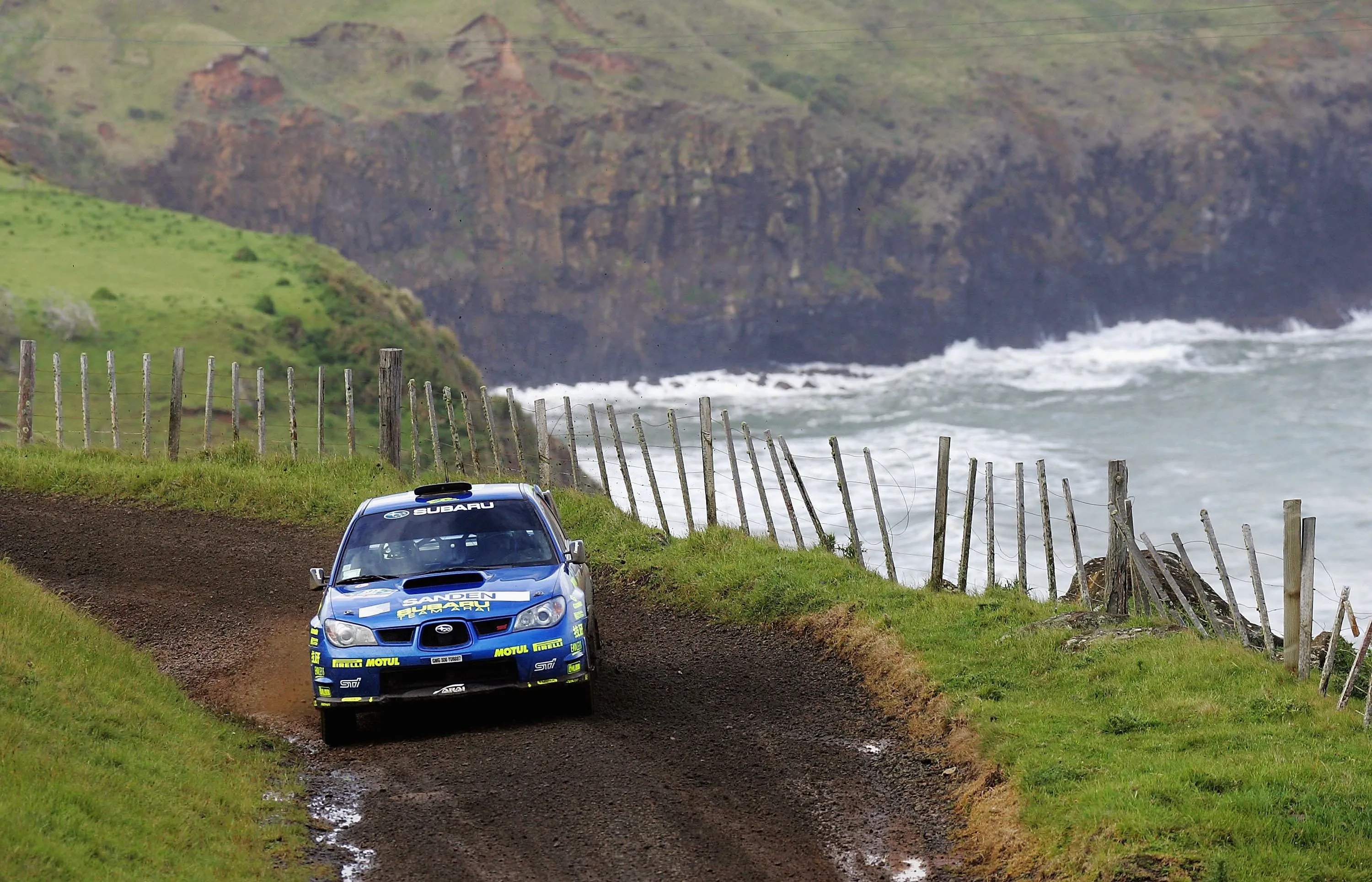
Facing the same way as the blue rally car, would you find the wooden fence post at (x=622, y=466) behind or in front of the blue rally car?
behind

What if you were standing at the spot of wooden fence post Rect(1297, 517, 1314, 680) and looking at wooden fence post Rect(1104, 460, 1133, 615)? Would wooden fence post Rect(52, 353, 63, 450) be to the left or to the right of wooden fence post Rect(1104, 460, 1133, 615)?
left

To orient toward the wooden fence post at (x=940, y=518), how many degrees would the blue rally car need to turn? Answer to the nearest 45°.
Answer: approximately 135° to its left

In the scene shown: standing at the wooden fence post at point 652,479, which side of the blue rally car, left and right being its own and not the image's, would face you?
back

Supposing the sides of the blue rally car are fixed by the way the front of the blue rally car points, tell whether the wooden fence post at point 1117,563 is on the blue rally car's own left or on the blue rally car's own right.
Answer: on the blue rally car's own left

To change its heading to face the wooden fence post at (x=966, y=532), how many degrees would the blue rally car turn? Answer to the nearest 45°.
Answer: approximately 135° to its left

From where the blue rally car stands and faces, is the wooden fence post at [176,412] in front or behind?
behind

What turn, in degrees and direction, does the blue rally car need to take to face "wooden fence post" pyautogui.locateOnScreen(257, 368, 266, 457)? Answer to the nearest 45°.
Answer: approximately 180°

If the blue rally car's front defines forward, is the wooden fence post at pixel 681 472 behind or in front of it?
behind

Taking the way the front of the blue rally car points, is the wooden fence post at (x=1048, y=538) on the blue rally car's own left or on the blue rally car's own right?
on the blue rally car's own left

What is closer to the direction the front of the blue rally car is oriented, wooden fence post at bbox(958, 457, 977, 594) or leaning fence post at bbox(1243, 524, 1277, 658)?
the leaning fence post

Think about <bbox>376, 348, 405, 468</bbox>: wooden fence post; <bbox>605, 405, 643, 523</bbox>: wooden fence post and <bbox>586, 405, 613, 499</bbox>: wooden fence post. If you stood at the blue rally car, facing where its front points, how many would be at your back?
3

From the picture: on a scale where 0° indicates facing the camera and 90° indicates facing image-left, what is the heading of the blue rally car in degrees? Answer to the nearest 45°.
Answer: approximately 0°

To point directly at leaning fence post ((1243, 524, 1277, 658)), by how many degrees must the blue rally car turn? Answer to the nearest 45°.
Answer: approximately 90° to its left

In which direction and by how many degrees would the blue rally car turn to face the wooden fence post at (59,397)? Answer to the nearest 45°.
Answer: approximately 180°
